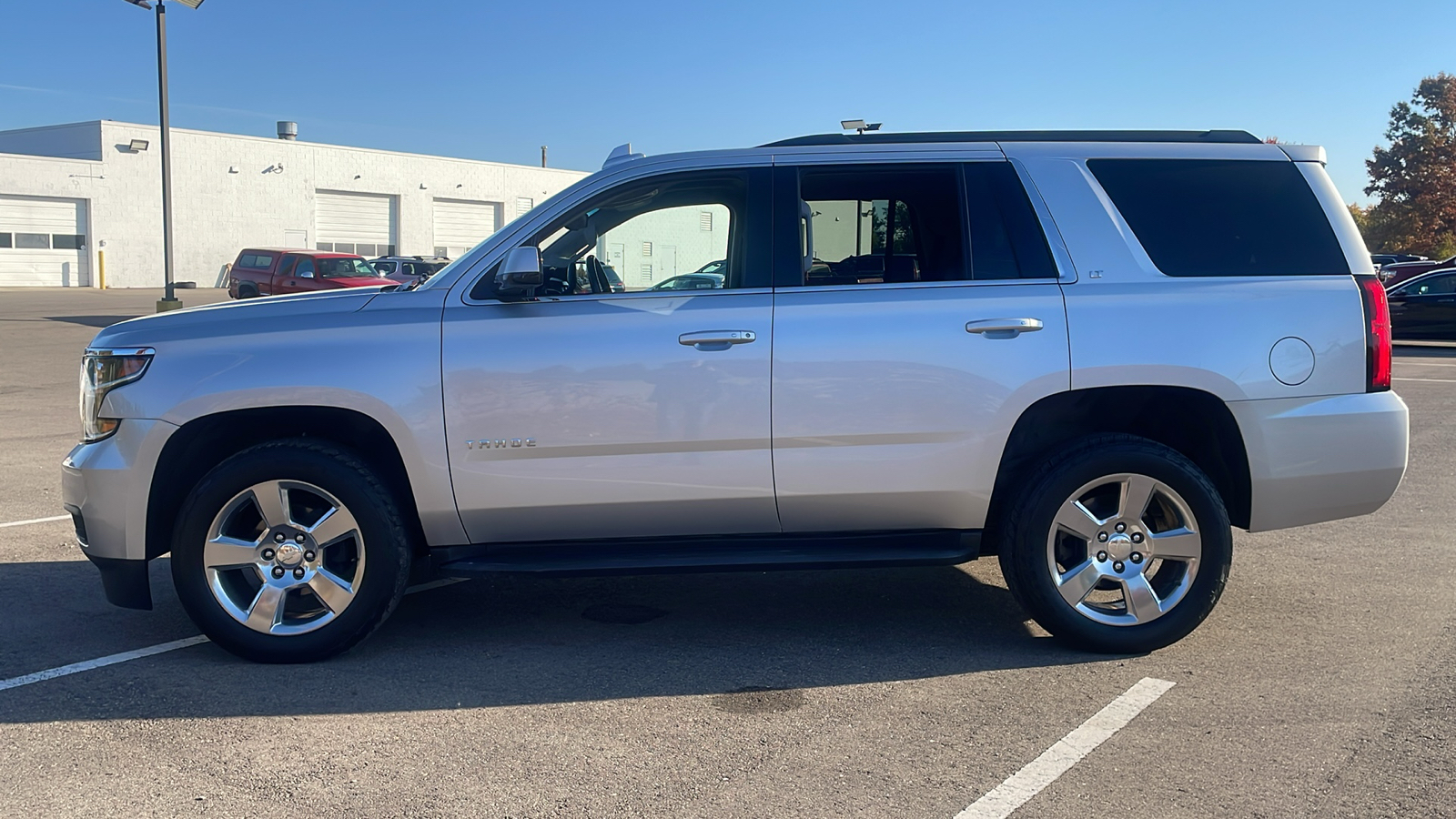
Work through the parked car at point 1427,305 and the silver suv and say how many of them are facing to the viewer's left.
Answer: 2

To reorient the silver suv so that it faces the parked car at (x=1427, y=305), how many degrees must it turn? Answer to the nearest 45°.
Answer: approximately 135° to its right

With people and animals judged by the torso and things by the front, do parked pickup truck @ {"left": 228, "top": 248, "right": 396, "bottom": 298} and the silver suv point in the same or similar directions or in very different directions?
very different directions

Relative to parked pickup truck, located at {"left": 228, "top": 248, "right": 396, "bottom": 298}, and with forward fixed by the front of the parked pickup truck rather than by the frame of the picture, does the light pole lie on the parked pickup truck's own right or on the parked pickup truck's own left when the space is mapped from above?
on the parked pickup truck's own right

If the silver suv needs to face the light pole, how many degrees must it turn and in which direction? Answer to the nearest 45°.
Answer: approximately 45° to its right

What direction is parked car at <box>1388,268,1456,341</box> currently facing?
to the viewer's left

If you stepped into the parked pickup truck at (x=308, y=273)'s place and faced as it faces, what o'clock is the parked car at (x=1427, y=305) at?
the parked car at (x=1427, y=305) is roughly at 12 o'clock from the parked pickup truck at (x=308, y=273).

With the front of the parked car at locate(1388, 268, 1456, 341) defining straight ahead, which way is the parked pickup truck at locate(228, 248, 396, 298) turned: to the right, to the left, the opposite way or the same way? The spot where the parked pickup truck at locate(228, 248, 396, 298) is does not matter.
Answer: the opposite way

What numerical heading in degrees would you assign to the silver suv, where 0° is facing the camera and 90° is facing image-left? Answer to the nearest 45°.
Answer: approximately 90°

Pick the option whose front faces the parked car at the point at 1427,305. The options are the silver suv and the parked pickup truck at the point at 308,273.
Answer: the parked pickup truck at the point at 308,273
